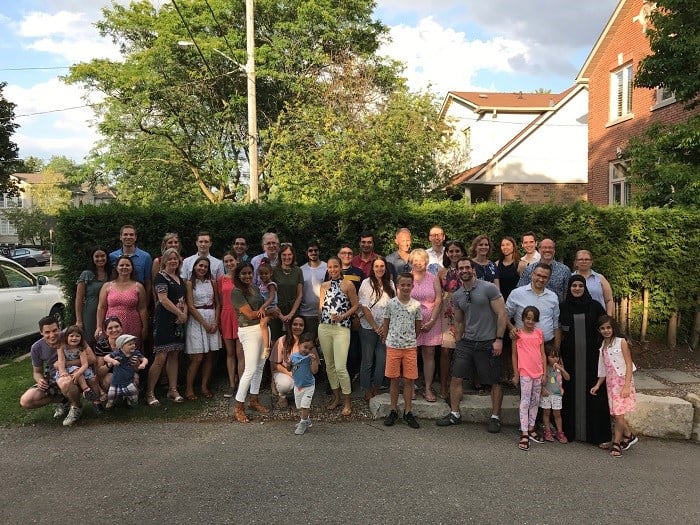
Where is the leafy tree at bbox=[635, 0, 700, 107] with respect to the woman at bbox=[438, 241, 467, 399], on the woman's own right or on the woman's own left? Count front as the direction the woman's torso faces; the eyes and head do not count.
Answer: on the woman's own left

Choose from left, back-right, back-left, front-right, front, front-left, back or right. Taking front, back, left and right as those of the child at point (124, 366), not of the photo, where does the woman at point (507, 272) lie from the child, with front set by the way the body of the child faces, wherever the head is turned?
left

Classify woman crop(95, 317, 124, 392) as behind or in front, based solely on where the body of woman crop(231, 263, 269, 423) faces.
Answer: behind

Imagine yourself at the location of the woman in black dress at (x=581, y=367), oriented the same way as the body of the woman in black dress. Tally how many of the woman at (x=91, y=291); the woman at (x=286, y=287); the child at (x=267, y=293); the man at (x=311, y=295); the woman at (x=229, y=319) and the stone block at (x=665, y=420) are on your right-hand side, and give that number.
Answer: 5

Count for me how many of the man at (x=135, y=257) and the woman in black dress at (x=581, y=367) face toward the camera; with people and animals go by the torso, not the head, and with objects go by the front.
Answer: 2

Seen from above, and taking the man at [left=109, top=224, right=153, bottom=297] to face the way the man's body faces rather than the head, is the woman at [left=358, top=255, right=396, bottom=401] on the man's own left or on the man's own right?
on the man's own left

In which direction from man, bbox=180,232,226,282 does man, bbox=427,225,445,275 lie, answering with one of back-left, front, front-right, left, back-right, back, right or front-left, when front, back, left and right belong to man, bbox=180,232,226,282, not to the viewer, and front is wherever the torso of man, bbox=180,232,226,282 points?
left

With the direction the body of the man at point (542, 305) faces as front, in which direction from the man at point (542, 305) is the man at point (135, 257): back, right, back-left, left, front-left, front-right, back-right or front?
right
